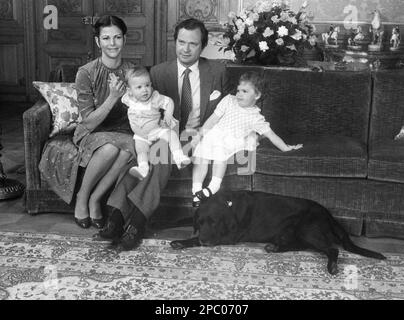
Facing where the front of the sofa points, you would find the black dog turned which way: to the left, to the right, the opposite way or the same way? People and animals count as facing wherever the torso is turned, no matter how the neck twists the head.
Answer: to the right

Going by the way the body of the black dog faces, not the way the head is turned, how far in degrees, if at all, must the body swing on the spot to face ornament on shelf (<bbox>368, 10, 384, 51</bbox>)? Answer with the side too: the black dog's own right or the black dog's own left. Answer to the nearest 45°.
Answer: approximately 90° to the black dog's own right

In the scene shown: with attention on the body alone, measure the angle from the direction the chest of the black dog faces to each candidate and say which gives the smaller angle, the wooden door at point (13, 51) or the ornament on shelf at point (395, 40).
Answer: the wooden door

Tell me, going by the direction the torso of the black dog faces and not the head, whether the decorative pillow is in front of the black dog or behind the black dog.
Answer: in front

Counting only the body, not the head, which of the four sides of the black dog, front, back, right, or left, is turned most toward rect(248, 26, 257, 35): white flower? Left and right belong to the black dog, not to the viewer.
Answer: right

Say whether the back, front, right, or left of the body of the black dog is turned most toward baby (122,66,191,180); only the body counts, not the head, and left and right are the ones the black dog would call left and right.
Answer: front

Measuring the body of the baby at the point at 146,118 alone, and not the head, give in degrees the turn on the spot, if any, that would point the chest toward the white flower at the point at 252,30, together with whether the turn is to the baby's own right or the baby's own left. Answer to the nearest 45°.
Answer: approximately 135° to the baby's own left

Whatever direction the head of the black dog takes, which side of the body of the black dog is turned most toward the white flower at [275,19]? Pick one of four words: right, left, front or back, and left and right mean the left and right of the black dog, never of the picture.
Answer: right

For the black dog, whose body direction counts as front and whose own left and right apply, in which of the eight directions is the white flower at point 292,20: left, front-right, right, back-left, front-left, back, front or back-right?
right

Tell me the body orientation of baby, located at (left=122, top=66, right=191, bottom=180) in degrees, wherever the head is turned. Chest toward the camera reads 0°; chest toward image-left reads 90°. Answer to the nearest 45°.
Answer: approximately 0°

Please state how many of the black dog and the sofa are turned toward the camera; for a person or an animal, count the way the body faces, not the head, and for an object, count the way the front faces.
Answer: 1

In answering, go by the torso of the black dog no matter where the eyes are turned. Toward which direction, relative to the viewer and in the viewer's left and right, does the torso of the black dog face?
facing to the left of the viewer

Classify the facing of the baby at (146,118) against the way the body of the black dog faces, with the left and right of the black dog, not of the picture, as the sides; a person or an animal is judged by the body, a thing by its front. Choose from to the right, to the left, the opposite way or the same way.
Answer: to the left
